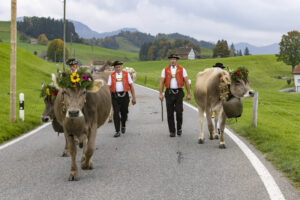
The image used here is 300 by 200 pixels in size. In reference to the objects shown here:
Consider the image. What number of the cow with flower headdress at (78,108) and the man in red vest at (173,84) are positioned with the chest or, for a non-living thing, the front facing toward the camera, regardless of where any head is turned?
2

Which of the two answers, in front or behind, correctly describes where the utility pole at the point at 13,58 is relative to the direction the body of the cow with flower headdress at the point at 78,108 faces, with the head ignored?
behind

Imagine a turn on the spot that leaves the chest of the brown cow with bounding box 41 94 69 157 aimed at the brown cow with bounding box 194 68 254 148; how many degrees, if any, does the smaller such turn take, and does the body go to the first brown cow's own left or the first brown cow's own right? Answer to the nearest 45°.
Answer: approximately 135° to the first brown cow's own left

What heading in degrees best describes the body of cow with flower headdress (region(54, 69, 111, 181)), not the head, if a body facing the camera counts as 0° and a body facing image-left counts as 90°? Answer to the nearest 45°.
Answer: approximately 0°

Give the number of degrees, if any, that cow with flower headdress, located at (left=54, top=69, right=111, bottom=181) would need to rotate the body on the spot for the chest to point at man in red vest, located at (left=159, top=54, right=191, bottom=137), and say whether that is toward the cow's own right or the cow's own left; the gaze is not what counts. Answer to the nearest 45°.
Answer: approximately 135° to the cow's own left

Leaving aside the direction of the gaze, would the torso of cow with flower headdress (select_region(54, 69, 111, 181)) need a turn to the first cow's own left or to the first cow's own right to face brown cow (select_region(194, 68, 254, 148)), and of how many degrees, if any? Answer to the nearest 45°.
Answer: approximately 135° to the first cow's own left
